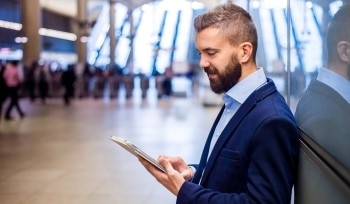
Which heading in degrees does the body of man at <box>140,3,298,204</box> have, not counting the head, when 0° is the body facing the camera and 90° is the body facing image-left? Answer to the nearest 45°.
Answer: approximately 90°

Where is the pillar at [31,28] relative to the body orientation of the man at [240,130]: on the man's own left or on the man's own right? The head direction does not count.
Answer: on the man's own right
